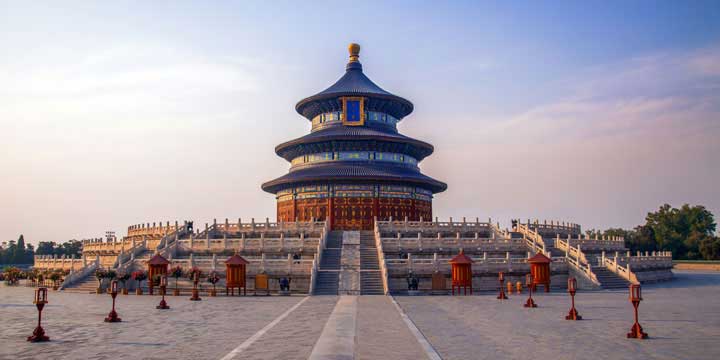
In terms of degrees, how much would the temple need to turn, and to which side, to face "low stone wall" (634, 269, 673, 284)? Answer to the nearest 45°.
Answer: approximately 90° to its left

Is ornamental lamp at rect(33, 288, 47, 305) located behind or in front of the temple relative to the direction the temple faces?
in front

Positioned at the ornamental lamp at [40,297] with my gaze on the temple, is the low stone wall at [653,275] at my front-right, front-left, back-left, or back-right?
front-right

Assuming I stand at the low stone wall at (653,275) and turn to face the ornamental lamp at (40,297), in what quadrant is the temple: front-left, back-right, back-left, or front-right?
front-right

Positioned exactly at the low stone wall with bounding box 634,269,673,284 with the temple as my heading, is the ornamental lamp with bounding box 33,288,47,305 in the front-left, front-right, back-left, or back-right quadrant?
front-left

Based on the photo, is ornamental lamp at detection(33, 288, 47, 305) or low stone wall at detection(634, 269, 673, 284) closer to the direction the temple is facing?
the ornamental lamp

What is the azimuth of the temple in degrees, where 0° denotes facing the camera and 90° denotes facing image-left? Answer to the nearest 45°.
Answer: approximately 0°
